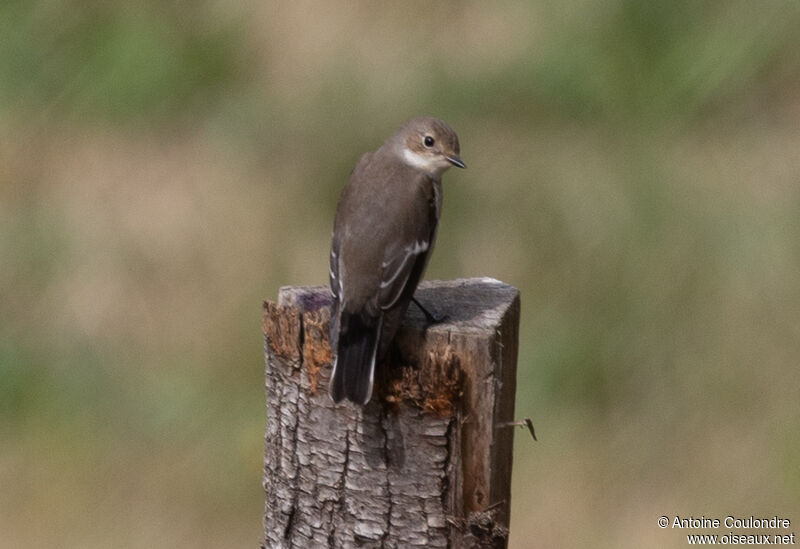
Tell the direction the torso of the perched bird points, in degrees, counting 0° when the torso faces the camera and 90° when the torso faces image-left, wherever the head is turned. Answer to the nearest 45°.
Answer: approximately 225°
